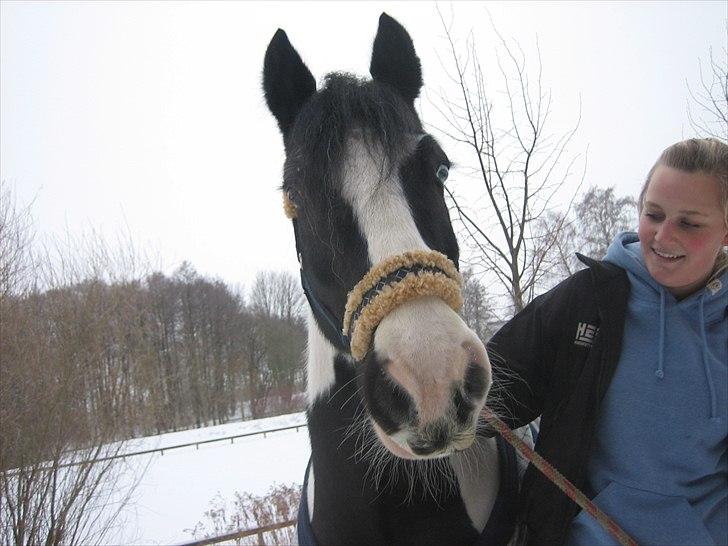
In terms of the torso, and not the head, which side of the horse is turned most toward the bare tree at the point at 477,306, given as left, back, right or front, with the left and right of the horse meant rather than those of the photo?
back

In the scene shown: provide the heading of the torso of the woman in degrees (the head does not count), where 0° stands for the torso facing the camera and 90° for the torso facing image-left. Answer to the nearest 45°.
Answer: approximately 0°

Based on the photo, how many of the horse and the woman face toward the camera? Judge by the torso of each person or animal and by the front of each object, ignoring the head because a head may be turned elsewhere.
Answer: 2
